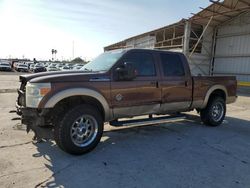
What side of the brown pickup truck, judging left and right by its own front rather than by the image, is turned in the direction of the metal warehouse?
back

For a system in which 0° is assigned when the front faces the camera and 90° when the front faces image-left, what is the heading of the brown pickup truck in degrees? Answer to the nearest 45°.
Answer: approximately 45°
